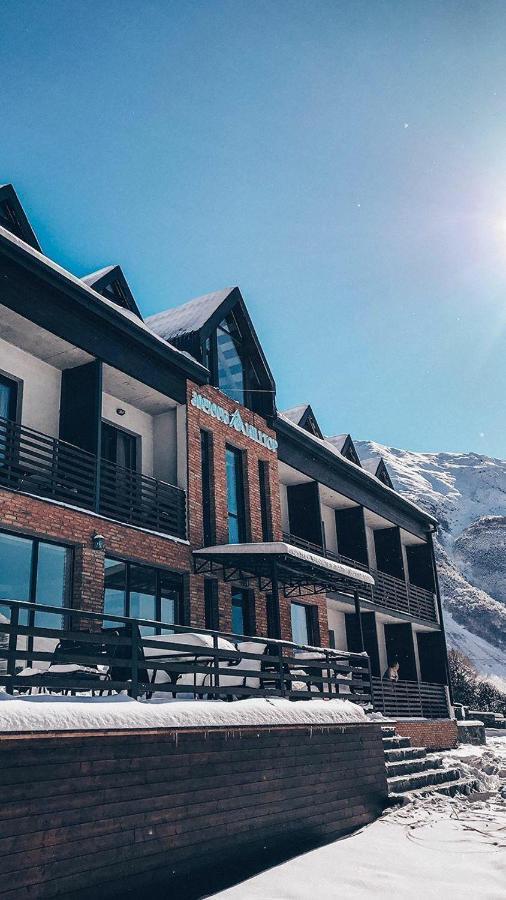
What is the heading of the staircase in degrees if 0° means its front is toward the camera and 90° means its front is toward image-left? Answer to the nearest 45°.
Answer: approximately 315°

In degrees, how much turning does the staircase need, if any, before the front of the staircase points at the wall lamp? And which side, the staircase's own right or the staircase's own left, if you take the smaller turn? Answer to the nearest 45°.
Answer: approximately 90° to the staircase's own right

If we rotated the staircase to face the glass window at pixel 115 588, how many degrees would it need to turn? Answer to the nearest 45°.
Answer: approximately 90° to its right

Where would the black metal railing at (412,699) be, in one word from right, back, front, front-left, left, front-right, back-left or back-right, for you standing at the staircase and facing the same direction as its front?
back-left

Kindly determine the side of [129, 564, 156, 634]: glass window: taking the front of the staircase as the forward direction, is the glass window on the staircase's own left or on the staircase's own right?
on the staircase's own right

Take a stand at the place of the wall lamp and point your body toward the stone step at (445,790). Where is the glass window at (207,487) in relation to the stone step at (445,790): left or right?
left
